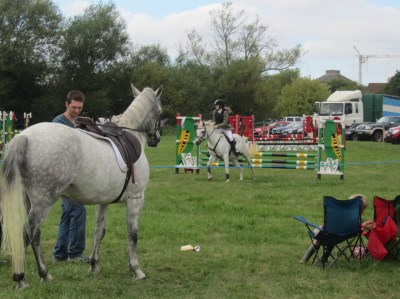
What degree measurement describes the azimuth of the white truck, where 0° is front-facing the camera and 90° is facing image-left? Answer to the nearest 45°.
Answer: approximately 45°

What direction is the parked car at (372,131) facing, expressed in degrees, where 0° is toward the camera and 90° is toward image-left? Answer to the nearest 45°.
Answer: approximately 45°

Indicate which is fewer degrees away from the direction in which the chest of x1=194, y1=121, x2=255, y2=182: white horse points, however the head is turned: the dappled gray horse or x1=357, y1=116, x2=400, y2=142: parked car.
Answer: the dappled gray horse

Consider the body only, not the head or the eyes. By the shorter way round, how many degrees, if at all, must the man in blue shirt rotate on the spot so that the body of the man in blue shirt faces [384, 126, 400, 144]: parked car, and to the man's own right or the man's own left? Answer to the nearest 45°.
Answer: approximately 90° to the man's own left

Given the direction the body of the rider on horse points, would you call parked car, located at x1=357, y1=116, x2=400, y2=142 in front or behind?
behind

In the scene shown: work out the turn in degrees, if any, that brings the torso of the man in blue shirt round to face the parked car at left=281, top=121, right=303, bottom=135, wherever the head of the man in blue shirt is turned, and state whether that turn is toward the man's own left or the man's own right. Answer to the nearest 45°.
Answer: approximately 90° to the man's own left

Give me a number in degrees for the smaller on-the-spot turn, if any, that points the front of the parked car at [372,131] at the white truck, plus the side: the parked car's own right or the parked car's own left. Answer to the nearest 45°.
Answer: approximately 135° to the parked car's own right

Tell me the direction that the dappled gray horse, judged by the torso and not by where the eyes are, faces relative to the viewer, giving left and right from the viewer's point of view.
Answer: facing away from the viewer and to the right of the viewer
